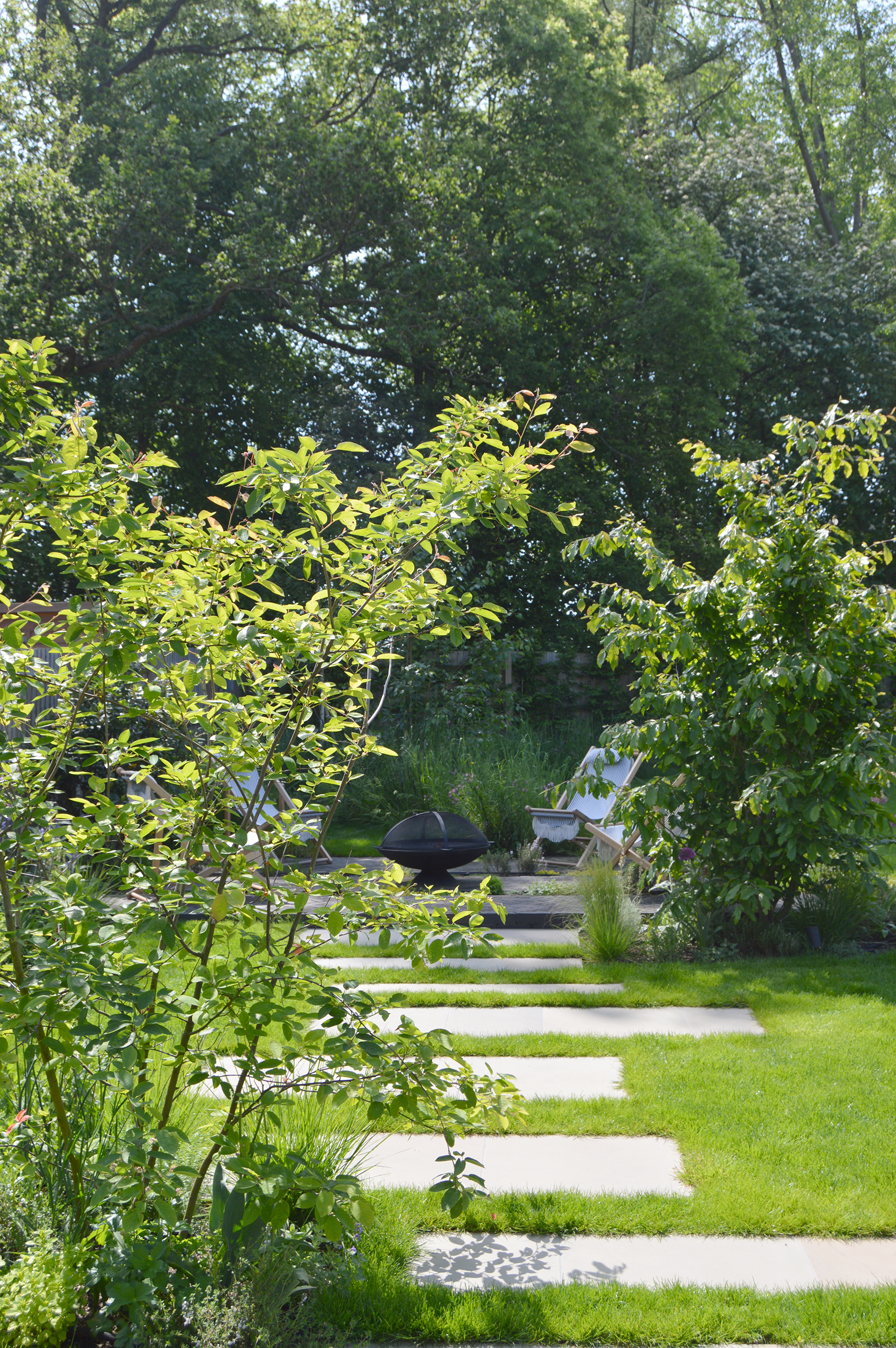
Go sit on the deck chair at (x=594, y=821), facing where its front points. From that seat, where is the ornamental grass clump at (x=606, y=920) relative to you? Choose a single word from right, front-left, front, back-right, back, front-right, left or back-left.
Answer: front-left

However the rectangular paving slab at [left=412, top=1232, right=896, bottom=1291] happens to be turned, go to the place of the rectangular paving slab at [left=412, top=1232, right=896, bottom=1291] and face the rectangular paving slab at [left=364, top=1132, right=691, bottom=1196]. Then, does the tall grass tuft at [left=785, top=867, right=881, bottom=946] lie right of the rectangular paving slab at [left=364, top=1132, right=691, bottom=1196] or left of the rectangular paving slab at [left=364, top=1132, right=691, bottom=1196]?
right

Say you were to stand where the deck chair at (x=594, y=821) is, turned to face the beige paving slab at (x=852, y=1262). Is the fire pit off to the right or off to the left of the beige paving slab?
right

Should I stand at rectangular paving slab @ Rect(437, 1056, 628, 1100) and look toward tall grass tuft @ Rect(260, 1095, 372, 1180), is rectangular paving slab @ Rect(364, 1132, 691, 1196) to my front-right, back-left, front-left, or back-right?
front-left

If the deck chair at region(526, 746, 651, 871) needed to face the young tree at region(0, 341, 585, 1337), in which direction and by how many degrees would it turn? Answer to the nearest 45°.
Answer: approximately 45° to its left

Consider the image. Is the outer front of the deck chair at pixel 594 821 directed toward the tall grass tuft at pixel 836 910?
no

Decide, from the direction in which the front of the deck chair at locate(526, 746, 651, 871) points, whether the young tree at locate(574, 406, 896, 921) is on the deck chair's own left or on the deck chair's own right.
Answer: on the deck chair's own left

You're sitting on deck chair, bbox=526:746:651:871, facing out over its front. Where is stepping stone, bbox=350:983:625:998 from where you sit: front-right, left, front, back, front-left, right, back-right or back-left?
front-left

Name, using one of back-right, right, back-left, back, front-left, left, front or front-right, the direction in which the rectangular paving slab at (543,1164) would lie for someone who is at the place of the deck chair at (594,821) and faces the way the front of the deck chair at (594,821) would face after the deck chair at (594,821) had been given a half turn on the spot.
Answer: back-right

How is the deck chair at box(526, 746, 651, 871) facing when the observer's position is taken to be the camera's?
facing the viewer and to the left of the viewer

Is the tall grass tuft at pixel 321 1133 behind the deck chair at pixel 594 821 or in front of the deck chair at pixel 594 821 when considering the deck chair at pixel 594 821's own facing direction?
in front

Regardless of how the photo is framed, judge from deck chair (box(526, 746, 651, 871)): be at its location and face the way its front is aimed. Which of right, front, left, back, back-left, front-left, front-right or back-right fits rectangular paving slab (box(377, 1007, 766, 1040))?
front-left

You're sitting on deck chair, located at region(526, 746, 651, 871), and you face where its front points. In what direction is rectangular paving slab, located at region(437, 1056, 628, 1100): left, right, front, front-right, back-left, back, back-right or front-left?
front-left

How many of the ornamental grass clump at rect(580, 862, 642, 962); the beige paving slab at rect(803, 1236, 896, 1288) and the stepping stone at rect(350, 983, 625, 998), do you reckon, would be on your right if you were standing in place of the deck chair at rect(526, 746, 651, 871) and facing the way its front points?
0
